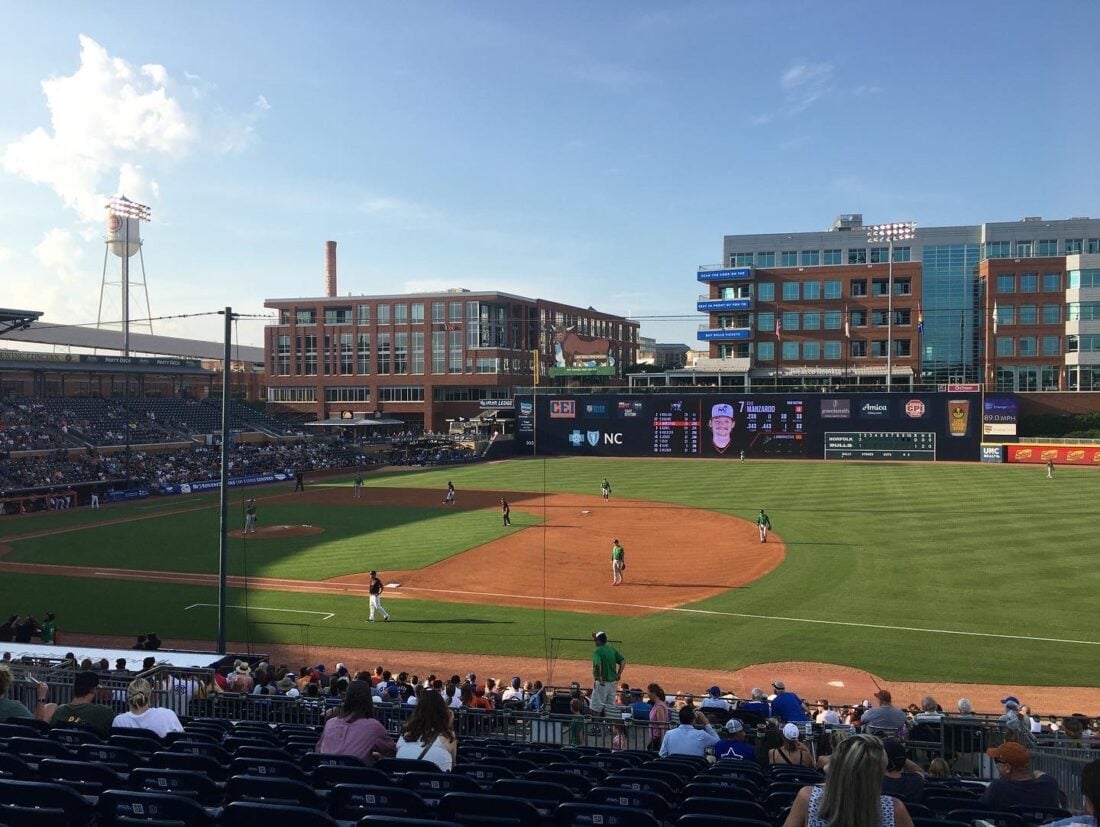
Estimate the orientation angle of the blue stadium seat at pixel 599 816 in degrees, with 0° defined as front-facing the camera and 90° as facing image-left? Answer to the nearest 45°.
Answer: approximately 180°

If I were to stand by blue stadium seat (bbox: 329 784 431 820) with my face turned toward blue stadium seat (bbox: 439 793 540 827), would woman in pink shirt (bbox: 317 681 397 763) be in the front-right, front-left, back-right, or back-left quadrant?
back-left

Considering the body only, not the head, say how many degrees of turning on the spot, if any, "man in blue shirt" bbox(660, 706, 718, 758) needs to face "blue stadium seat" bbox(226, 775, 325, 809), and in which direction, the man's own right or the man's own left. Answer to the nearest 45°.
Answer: approximately 135° to the man's own left

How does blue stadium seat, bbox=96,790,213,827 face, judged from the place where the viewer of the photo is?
facing away from the viewer

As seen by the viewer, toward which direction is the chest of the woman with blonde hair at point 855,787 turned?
away from the camera

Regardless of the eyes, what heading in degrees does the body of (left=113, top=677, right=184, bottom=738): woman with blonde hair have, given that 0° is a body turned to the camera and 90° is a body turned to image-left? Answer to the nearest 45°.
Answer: approximately 180°

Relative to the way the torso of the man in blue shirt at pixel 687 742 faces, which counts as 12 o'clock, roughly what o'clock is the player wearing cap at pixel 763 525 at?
The player wearing cap is roughly at 12 o'clock from the man in blue shirt.

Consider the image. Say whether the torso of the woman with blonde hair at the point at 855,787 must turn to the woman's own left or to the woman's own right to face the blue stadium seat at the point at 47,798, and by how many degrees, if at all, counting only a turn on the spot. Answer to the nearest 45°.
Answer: approximately 90° to the woman's own left

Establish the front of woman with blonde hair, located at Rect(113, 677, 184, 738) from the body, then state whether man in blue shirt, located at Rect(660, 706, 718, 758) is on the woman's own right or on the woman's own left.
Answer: on the woman's own right

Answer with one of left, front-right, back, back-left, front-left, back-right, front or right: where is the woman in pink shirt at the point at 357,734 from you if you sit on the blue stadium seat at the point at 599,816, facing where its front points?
front-left

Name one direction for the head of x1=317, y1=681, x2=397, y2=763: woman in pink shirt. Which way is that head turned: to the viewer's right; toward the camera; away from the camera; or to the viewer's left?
away from the camera

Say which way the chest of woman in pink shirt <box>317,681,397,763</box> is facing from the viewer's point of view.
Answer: away from the camera

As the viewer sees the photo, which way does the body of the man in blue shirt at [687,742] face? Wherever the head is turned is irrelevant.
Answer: away from the camera

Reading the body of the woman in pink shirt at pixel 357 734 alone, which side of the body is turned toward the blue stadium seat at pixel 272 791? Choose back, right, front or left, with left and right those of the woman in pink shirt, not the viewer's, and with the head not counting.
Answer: back

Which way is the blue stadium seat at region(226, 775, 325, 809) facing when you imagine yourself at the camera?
facing away from the viewer
